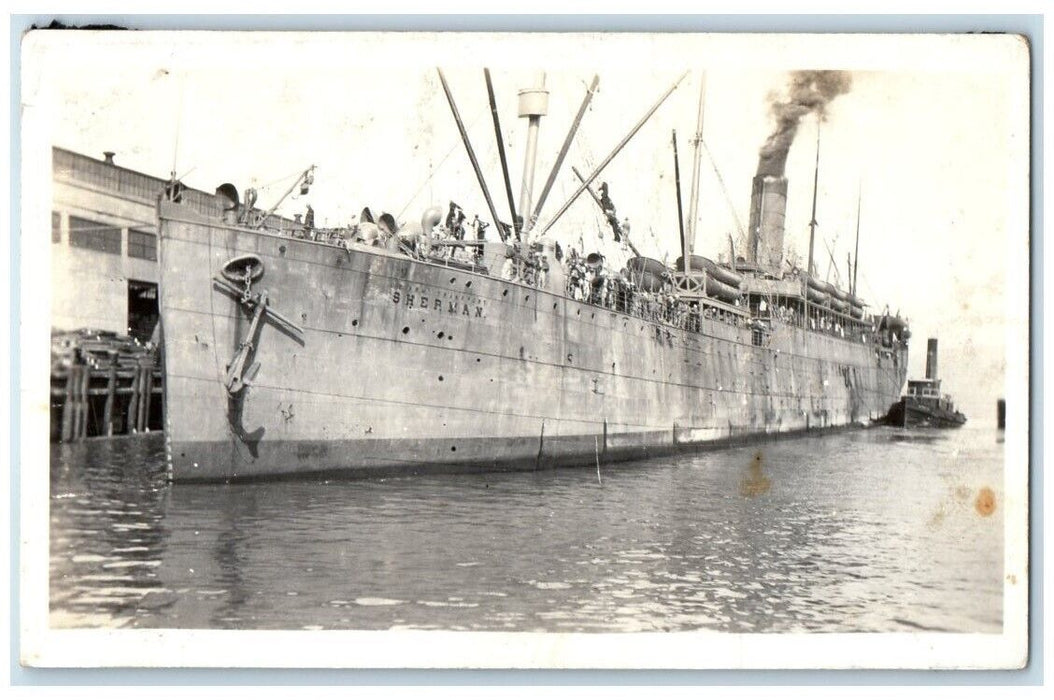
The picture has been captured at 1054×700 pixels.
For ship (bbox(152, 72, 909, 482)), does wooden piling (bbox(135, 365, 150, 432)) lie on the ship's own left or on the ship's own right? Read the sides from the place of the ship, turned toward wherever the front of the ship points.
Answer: on the ship's own right

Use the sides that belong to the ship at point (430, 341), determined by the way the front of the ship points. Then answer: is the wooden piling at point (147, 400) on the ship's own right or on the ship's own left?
on the ship's own right

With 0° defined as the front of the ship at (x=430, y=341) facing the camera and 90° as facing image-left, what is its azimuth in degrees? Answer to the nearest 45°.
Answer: approximately 45°
